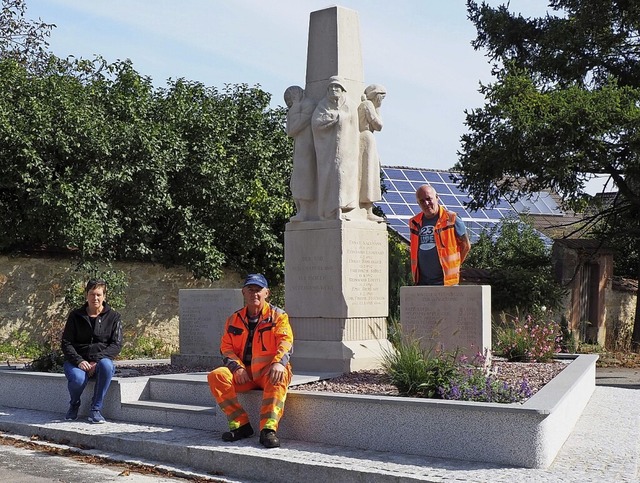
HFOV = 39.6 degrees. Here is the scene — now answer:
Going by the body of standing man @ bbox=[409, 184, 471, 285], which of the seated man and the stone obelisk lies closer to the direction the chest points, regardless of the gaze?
the seated man

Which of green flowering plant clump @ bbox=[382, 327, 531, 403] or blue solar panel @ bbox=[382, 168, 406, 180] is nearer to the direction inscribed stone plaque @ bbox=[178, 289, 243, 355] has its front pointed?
the green flowering plant clump

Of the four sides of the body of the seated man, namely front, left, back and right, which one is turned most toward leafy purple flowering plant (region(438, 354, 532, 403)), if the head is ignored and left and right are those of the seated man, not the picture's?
left

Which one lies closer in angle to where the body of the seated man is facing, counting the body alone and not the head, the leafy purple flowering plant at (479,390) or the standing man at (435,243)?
the leafy purple flowering plant

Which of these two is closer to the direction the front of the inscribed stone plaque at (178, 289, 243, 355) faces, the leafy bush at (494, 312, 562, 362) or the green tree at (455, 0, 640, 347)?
the leafy bush

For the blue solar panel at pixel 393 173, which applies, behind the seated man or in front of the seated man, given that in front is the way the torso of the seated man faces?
behind

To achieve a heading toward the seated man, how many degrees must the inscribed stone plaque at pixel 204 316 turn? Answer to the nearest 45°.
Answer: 0° — it already faces them

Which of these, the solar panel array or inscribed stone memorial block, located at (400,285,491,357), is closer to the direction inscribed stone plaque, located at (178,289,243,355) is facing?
the inscribed stone memorial block

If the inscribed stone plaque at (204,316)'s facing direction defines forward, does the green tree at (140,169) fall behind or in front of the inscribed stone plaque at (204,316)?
behind

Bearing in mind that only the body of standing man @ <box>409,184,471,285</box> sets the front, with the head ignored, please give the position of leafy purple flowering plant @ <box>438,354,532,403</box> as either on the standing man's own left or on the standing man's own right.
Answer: on the standing man's own left

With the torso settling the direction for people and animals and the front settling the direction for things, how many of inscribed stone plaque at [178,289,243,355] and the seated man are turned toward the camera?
2
